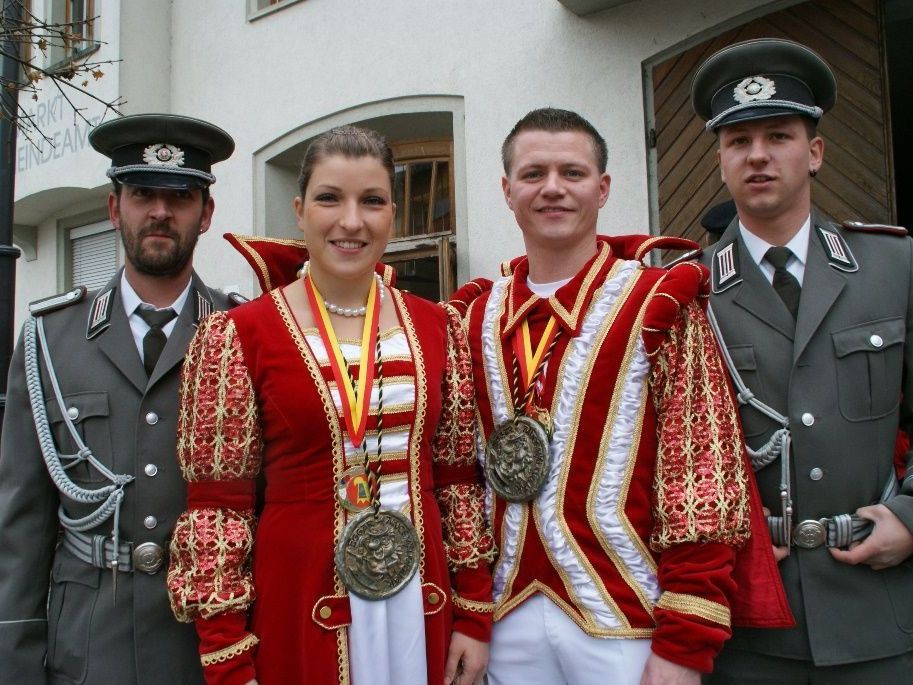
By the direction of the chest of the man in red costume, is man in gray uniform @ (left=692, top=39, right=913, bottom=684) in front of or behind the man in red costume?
behind

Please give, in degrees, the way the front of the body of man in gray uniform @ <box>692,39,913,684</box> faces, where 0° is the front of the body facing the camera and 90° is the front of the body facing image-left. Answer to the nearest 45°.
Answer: approximately 0°

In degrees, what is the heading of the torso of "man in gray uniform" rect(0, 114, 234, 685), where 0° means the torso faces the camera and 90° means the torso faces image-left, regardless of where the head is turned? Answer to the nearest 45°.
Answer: approximately 0°

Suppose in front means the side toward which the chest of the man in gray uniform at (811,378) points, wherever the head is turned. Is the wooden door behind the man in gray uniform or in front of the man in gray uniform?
behind

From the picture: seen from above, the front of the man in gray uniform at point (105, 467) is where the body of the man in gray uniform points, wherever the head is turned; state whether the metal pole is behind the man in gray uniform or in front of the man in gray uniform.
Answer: behind

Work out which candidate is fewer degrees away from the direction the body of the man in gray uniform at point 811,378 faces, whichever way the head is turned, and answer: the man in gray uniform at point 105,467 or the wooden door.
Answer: the man in gray uniform

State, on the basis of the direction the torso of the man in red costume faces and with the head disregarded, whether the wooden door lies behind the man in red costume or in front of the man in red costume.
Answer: behind

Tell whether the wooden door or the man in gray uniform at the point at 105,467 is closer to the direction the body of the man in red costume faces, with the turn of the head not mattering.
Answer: the man in gray uniform

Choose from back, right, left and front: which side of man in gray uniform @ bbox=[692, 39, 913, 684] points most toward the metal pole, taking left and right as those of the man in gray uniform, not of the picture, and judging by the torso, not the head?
right
